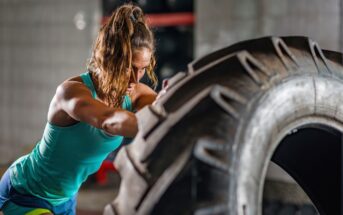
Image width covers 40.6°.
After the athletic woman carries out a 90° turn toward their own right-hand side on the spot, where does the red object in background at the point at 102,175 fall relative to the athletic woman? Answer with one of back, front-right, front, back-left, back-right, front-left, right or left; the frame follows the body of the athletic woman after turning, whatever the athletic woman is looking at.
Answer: back-right

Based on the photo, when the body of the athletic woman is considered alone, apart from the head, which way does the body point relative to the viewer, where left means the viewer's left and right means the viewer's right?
facing the viewer and to the right of the viewer

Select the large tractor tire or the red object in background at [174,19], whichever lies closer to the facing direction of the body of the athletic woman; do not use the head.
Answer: the large tractor tire

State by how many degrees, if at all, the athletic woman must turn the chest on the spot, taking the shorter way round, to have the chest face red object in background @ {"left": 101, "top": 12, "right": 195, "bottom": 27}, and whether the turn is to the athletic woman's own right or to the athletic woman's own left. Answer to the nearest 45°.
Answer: approximately 135° to the athletic woman's own left
